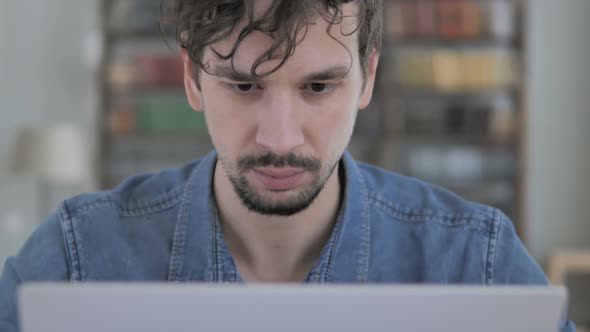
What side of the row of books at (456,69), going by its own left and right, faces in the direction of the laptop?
front

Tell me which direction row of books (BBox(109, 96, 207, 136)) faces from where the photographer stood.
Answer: facing the viewer

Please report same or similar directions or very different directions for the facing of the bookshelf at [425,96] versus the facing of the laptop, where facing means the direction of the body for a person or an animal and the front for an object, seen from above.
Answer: very different directions

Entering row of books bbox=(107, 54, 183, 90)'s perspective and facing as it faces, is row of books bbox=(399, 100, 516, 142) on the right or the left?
on its left

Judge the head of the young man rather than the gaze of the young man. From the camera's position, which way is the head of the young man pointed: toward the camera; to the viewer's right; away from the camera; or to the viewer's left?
toward the camera

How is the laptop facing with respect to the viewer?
away from the camera

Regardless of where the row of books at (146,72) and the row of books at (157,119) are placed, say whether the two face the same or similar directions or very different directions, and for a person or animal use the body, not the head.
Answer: same or similar directions

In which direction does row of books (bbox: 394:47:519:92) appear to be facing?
toward the camera

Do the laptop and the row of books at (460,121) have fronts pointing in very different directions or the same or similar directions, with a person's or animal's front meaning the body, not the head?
very different directions

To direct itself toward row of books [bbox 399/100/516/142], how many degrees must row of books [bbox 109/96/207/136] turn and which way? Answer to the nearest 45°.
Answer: approximately 90° to its left

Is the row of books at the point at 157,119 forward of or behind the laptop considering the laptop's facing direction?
forward

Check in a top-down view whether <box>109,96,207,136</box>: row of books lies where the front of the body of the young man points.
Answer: no

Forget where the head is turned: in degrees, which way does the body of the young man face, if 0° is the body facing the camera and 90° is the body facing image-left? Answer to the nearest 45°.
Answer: approximately 0°

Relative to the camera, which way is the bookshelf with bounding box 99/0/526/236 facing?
toward the camera

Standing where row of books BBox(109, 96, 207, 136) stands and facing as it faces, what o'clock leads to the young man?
The young man is roughly at 12 o'clock from the row of books.

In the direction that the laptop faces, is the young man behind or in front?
in front

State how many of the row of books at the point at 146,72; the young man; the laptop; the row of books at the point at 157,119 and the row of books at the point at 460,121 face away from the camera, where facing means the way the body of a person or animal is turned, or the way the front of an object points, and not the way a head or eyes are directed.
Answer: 1

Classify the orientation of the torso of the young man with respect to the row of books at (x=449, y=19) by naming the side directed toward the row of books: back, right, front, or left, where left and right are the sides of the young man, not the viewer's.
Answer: back

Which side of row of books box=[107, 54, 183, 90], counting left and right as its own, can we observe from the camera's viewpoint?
front
